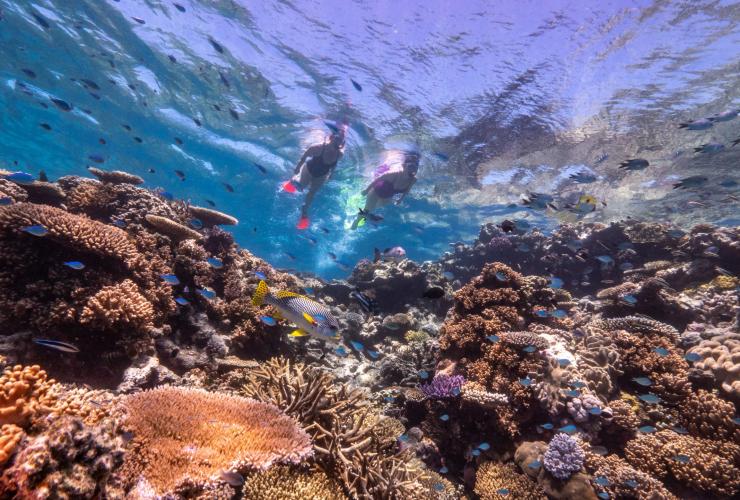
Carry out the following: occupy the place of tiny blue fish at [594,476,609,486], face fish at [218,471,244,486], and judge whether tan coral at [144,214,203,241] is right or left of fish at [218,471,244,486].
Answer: right

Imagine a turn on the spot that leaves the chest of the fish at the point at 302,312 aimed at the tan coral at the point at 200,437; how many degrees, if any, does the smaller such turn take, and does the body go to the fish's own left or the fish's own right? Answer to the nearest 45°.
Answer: approximately 90° to the fish's own right

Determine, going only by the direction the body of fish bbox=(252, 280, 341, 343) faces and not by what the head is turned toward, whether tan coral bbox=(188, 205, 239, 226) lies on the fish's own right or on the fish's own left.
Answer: on the fish's own left

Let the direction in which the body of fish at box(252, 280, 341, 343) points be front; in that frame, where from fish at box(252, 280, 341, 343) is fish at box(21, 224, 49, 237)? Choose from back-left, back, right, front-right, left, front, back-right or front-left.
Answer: back

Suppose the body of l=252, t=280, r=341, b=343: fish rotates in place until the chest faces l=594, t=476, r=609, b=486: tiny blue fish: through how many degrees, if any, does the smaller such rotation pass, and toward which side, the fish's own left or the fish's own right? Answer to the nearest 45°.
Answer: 0° — it already faces it

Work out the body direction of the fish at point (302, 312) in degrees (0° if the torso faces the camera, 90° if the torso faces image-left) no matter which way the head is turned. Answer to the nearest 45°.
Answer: approximately 270°

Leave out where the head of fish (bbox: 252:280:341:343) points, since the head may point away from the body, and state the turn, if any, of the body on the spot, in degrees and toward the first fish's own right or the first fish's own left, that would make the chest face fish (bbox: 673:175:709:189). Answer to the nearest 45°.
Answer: approximately 45° to the first fish's own left

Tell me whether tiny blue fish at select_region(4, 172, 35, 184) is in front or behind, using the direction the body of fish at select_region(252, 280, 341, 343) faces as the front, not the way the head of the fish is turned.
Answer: behind

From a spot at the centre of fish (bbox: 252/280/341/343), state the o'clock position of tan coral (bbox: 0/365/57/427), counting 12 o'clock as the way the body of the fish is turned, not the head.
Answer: The tan coral is roughly at 4 o'clock from the fish.

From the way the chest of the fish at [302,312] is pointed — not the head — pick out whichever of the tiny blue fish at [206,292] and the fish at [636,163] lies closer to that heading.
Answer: the fish

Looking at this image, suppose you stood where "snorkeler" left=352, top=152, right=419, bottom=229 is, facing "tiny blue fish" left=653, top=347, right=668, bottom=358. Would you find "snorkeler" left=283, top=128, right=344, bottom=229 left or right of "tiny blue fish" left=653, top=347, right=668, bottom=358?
right

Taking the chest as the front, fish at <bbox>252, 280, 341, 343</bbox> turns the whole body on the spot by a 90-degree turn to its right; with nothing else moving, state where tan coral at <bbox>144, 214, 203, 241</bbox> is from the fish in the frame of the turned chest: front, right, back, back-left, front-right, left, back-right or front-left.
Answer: back-right

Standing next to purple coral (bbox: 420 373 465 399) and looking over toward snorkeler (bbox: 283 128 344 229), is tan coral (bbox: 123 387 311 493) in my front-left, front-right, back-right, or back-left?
back-left
